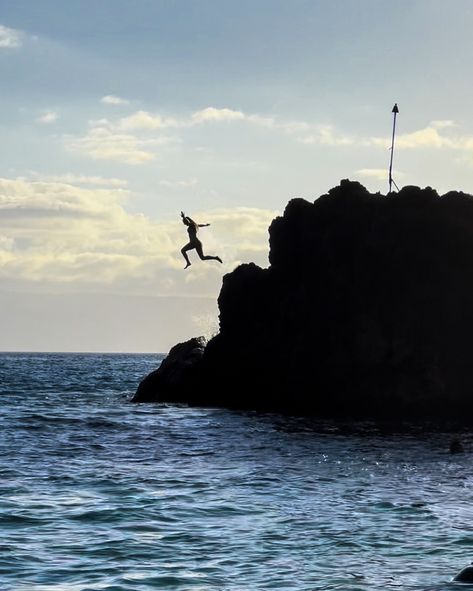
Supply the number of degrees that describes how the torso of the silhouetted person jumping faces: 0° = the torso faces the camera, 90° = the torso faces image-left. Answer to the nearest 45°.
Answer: approximately 90°
